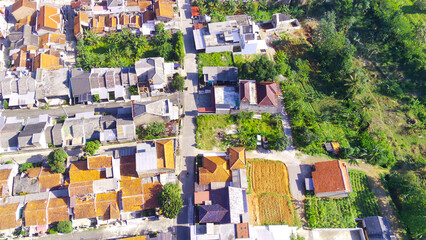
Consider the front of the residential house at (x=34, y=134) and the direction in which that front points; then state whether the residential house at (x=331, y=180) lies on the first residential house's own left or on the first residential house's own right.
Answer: on the first residential house's own left

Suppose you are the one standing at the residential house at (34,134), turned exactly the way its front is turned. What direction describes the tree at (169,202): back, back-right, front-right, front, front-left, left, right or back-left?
front-left

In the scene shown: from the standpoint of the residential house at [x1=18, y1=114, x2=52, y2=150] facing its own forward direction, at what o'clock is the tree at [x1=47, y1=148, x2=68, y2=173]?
The tree is roughly at 11 o'clock from the residential house.

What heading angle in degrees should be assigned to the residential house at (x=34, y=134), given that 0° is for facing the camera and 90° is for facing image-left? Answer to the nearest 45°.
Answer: approximately 0°

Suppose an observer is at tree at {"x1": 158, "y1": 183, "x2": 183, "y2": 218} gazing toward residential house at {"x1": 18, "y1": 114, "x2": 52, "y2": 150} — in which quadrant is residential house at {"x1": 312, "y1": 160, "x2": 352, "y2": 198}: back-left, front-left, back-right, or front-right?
back-right

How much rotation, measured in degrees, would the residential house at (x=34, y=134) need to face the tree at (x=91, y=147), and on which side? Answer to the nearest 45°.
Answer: approximately 45° to its left
